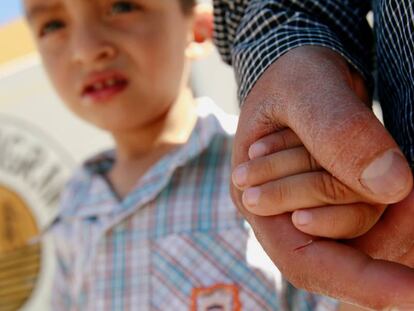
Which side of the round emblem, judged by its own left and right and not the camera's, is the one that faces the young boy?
front

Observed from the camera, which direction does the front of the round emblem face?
facing the viewer

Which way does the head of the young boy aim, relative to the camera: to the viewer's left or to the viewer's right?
to the viewer's left

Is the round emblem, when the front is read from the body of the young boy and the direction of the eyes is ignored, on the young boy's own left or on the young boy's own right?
on the young boy's own right

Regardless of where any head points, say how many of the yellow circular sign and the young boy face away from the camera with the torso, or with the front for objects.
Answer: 0

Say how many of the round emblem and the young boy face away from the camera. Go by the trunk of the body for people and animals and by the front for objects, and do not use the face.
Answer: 0

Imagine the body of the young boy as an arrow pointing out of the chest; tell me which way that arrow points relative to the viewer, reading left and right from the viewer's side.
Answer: facing the viewer and to the left of the viewer

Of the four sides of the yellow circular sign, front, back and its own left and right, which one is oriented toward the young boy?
front
